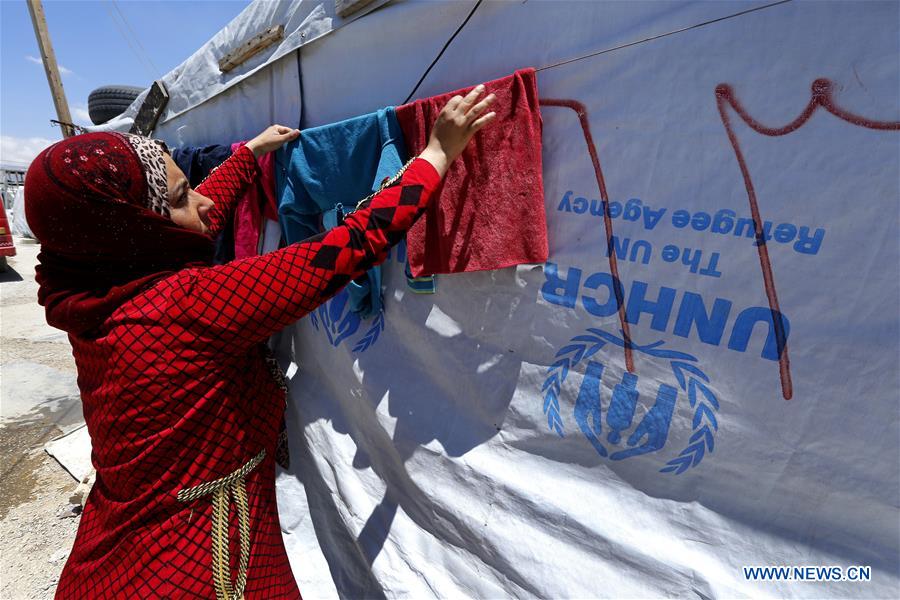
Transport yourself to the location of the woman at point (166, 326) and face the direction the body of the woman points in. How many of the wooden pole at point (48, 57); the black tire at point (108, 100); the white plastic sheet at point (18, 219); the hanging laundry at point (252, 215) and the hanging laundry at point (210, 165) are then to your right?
0

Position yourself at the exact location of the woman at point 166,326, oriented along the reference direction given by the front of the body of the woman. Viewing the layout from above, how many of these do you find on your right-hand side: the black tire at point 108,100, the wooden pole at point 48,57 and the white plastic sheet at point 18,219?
0

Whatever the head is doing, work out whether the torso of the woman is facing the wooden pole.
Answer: no

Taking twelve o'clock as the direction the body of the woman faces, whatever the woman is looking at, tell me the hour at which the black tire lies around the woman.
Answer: The black tire is roughly at 10 o'clock from the woman.

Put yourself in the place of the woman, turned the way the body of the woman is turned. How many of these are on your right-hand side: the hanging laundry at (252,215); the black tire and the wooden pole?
0

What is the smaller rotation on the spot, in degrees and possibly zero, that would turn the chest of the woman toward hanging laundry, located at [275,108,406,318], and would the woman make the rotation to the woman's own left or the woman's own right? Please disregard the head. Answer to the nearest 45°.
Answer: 0° — they already face it

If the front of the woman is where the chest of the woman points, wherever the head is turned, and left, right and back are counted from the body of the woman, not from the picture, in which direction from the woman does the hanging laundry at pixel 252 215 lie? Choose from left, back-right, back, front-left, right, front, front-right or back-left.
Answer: front-left

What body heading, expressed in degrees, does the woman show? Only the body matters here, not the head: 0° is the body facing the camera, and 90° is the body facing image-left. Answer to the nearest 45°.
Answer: approximately 225°

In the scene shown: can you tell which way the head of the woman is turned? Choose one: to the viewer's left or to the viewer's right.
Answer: to the viewer's right

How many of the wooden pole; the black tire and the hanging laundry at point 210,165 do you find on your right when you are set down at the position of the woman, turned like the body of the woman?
0

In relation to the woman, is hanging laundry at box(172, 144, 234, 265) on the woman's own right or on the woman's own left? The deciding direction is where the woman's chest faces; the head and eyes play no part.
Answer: on the woman's own left

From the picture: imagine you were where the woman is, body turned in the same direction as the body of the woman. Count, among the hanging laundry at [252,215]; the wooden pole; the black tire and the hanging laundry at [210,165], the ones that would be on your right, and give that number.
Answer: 0

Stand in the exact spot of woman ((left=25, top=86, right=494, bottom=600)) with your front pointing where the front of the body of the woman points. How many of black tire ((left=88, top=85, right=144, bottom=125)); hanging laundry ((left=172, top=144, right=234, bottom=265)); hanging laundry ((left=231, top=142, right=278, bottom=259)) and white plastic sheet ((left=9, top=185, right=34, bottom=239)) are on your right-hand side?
0
